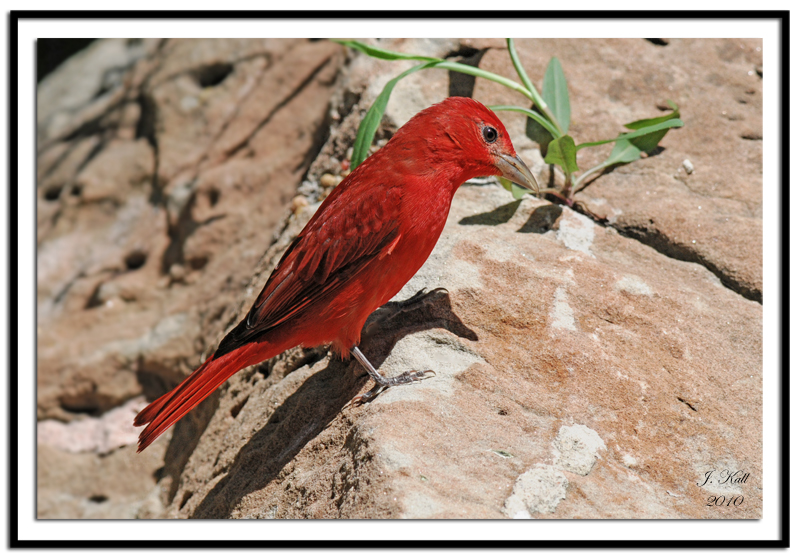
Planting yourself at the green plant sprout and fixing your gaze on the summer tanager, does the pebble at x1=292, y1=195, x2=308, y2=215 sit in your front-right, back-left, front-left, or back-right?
front-right

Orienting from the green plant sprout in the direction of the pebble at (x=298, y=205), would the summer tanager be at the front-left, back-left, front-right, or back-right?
front-left

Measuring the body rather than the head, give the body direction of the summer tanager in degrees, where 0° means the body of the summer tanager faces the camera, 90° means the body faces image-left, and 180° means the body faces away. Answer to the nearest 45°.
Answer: approximately 270°

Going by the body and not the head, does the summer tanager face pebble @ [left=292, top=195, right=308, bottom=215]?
no

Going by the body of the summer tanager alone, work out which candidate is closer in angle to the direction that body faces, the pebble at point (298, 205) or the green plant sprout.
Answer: the green plant sprout

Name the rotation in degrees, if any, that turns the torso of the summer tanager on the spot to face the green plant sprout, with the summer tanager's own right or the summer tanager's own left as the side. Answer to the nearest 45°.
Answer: approximately 45° to the summer tanager's own left
